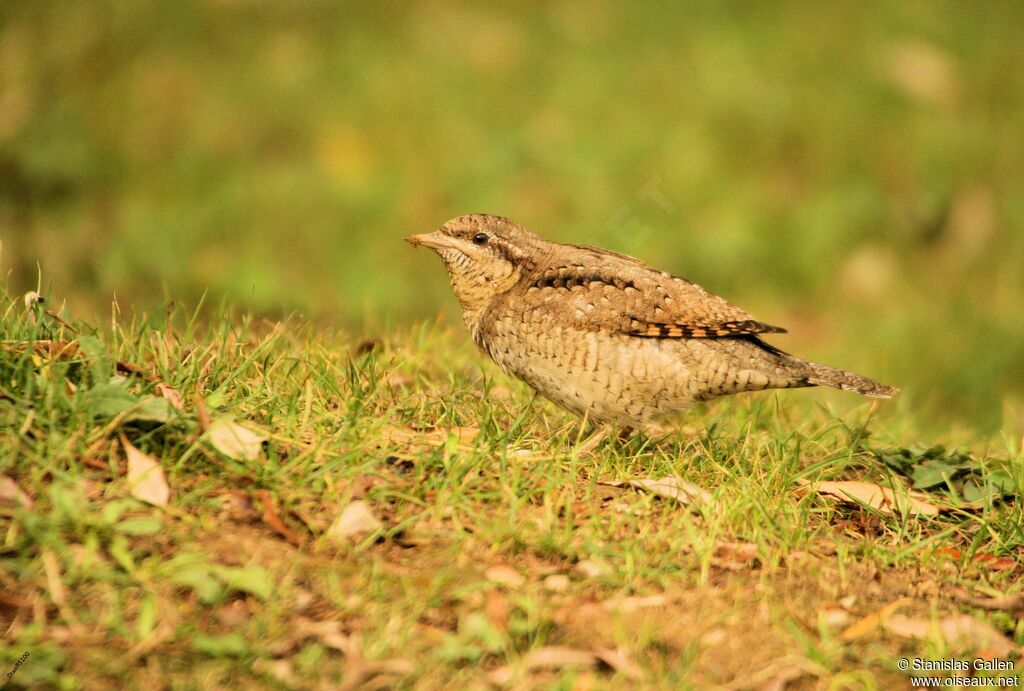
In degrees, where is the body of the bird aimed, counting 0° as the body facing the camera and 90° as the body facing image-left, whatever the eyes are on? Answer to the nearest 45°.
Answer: approximately 90°

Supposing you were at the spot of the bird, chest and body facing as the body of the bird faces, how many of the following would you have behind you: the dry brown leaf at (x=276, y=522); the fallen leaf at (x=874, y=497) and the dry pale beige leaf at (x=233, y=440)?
1

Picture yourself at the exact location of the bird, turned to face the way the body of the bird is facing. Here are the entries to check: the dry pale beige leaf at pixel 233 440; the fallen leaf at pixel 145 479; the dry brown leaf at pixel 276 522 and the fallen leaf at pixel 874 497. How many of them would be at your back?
1

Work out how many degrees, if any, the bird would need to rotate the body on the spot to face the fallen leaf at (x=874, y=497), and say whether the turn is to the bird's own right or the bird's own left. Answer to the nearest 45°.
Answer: approximately 180°

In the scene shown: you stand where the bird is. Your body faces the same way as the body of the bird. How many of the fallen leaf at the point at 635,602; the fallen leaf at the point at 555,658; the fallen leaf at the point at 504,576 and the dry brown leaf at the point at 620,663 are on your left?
4

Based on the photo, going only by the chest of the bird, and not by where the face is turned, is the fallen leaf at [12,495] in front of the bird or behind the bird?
in front

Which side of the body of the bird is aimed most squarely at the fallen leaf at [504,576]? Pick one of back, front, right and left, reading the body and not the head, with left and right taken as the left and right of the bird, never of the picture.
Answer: left

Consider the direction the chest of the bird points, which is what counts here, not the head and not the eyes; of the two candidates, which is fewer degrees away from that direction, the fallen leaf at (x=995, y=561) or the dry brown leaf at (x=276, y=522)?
the dry brown leaf

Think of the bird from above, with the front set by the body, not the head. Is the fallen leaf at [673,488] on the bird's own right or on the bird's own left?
on the bird's own left

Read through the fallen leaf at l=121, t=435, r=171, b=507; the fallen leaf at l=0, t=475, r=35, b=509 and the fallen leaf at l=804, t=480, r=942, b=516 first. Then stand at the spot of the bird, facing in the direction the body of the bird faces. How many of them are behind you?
1
